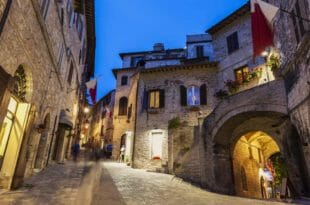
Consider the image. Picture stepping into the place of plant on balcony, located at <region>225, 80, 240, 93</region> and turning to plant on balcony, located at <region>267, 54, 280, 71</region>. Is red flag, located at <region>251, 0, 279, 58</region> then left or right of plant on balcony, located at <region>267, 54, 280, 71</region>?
right

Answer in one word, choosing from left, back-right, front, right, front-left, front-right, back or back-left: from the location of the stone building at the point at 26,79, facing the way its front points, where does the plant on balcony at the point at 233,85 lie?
front

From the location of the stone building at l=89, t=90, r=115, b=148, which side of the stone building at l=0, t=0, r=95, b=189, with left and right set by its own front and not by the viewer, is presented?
left

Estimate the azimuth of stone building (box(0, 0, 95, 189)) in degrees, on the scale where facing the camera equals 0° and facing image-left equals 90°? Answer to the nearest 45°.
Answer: approximately 270°

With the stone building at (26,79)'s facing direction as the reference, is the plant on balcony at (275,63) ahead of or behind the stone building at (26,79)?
ahead

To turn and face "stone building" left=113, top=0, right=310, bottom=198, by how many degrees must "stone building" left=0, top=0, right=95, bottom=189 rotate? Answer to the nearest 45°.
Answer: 0° — it already faces it
